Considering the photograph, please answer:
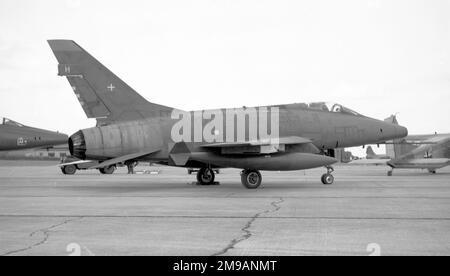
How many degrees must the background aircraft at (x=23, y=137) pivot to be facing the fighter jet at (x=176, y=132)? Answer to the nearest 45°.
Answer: approximately 45° to its right

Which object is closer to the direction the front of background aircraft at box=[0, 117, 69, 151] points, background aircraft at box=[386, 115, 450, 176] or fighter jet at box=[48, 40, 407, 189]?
the background aircraft

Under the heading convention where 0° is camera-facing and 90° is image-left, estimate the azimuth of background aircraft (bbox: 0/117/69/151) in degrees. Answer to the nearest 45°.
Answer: approximately 270°

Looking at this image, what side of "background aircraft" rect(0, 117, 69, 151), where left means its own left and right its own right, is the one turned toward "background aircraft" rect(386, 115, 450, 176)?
front
